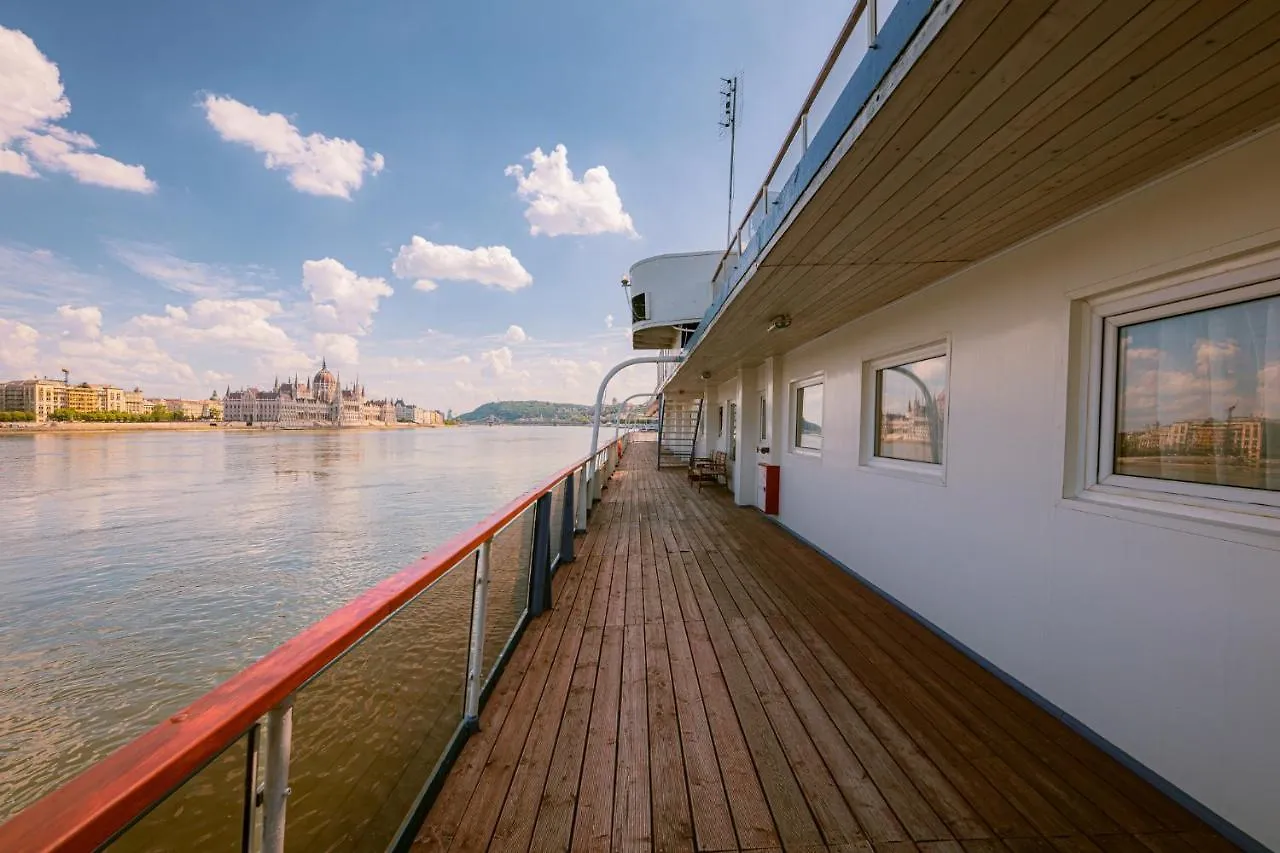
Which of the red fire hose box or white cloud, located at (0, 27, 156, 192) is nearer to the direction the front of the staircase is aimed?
the red fire hose box

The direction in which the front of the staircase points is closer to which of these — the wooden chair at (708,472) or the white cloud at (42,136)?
the wooden chair

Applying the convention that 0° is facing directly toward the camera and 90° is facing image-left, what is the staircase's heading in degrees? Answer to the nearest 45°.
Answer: approximately 0°

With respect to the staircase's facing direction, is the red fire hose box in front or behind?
in front

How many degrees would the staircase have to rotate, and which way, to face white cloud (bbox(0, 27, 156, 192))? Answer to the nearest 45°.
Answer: approximately 90° to its right

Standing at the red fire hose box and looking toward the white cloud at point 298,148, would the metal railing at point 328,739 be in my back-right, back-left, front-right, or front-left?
back-left

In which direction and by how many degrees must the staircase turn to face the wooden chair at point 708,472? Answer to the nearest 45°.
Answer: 0° — it already faces it

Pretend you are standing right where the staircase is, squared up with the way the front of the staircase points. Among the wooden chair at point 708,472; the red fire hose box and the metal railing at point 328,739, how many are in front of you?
3

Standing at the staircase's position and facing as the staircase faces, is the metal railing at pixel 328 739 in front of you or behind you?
in front

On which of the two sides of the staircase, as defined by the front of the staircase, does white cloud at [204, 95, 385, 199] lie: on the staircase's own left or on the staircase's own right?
on the staircase's own right

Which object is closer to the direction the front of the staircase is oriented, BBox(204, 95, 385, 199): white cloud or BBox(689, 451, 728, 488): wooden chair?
the wooden chair
